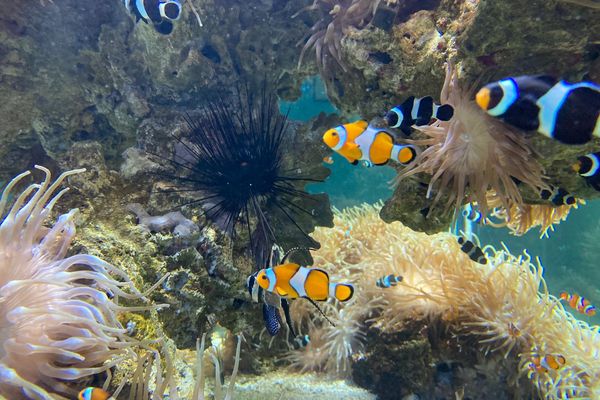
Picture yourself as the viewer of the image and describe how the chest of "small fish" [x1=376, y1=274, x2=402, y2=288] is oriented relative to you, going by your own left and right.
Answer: facing to the left of the viewer

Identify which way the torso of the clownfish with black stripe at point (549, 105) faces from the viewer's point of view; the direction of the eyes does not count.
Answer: to the viewer's left

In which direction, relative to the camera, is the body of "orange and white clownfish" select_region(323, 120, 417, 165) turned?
to the viewer's left

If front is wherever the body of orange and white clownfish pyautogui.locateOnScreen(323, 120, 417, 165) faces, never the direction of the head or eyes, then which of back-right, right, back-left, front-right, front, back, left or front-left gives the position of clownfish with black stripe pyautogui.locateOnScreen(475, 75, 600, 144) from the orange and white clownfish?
back-left

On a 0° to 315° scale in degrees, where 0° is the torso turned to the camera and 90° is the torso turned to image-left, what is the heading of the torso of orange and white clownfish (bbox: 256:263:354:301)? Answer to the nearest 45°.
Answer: approximately 90°

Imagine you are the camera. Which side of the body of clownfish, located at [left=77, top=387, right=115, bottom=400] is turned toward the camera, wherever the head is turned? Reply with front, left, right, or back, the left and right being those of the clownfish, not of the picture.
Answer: left

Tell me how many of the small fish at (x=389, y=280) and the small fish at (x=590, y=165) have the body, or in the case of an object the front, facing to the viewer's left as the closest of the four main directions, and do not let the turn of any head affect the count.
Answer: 2

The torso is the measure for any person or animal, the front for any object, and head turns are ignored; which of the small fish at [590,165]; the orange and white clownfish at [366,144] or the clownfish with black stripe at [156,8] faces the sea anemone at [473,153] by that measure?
the small fish

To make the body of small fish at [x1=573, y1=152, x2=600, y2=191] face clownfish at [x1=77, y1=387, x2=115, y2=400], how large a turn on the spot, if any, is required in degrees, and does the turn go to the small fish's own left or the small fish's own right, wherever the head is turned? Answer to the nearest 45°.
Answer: approximately 45° to the small fish's own left

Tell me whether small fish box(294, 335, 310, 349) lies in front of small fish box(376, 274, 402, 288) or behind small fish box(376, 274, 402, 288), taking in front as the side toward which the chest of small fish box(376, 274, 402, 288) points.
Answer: in front
